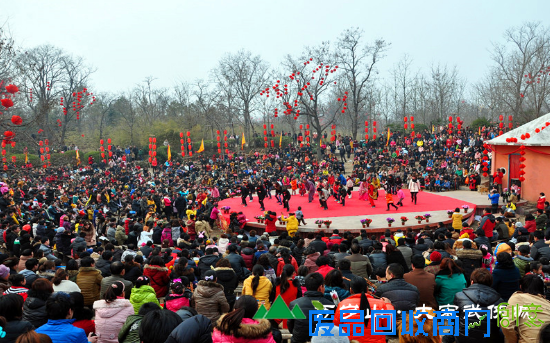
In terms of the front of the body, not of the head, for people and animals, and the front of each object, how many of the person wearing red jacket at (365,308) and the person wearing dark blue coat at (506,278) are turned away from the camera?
2

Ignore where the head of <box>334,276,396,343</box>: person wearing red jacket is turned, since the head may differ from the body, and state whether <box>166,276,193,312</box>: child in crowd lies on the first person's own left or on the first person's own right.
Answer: on the first person's own left

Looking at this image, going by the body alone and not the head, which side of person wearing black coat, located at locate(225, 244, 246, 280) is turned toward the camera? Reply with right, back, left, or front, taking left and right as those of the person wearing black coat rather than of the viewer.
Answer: back

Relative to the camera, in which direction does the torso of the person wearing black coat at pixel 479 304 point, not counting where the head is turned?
away from the camera

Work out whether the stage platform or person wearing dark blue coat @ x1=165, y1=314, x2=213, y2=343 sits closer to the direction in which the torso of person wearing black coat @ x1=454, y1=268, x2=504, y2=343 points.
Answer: the stage platform

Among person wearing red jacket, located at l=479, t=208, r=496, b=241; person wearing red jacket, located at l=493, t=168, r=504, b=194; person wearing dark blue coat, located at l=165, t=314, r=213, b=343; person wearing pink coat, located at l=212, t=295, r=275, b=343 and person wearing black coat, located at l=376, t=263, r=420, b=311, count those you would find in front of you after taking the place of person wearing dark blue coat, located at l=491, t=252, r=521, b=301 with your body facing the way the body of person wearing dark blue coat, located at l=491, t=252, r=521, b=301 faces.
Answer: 2

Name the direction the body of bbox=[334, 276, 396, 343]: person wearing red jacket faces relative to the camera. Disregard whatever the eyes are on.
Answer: away from the camera

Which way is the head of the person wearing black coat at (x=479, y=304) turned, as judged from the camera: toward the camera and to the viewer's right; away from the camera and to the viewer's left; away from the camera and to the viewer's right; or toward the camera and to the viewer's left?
away from the camera and to the viewer's left

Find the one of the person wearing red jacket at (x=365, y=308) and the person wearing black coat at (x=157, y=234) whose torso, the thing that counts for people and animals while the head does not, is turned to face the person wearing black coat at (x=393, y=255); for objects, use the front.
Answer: the person wearing red jacket

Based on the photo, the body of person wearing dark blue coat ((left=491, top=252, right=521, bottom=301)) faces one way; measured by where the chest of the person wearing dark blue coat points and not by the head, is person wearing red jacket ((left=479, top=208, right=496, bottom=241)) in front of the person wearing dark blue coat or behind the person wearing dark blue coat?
in front

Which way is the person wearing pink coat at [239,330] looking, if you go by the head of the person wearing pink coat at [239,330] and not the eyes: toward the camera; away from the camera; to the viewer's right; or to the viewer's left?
away from the camera

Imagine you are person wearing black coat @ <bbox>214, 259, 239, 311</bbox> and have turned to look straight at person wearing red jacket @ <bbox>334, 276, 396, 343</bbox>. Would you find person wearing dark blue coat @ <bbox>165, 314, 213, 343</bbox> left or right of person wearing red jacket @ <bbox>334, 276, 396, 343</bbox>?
right

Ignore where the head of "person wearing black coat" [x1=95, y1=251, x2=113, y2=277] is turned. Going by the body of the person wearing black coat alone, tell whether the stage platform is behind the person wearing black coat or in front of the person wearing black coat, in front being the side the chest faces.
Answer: in front

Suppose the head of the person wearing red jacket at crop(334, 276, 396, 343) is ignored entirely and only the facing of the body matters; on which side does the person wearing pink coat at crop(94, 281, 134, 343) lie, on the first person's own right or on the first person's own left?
on the first person's own left

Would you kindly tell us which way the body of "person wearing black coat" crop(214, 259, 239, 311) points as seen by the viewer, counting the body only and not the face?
away from the camera

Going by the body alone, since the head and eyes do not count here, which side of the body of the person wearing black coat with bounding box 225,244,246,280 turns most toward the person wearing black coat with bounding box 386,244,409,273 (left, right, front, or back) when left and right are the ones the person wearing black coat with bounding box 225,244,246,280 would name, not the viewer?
right

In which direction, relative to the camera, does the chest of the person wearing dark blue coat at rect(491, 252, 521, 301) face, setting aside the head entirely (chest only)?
away from the camera

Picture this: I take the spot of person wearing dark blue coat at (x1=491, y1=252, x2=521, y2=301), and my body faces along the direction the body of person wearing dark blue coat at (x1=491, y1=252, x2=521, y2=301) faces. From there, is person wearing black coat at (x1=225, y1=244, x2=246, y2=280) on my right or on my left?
on my left

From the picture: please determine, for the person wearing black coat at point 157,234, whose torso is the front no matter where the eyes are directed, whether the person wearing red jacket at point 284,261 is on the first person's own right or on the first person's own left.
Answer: on the first person's own right
